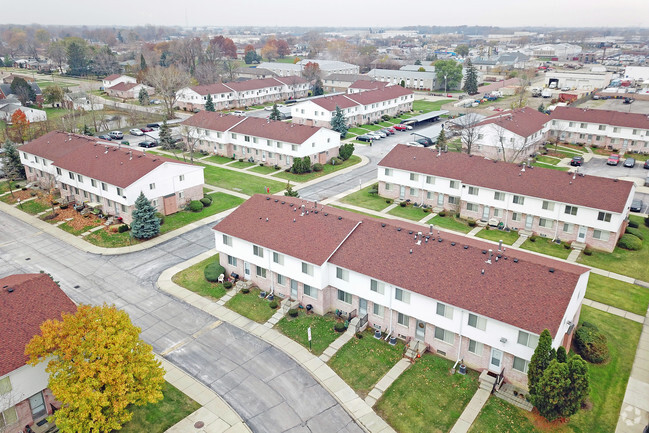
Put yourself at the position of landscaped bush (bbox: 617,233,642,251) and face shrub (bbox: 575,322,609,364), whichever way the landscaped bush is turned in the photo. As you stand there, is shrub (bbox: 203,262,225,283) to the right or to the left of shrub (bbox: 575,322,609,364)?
right

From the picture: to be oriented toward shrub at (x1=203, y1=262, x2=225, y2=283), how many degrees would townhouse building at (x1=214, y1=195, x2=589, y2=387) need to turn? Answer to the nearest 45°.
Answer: approximately 45° to its right

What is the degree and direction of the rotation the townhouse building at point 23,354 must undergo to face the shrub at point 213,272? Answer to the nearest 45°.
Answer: approximately 90° to its left

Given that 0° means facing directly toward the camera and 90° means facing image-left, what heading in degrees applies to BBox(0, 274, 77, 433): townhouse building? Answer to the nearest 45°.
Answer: approximately 315°

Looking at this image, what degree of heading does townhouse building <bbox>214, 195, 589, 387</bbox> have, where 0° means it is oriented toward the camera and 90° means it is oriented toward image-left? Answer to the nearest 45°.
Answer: approximately 45°

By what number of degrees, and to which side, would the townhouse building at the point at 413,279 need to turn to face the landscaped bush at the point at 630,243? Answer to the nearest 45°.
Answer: approximately 180°

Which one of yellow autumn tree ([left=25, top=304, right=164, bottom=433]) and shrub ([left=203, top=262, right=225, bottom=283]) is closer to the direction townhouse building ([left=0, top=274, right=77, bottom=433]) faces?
the yellow autumn tree

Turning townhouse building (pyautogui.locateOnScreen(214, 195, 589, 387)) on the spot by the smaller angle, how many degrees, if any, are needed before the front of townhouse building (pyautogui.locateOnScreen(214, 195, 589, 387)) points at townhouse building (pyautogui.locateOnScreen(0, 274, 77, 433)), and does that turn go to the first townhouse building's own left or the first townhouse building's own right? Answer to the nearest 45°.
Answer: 0° — it already faces it

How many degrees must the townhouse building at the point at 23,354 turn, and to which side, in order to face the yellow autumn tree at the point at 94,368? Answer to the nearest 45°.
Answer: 0° — it already faces it

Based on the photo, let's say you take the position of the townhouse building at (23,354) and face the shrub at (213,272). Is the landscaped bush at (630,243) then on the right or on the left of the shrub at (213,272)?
right
